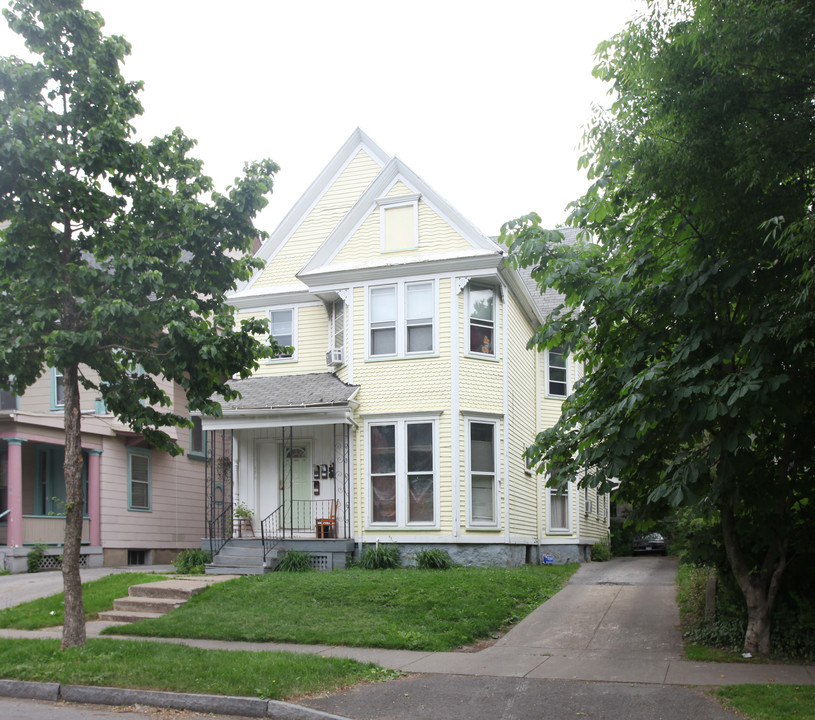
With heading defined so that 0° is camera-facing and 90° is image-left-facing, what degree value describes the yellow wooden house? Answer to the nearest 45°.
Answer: approximately 0°

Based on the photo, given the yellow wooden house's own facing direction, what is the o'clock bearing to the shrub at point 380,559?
The shrub is roughly at 12 o'clock from the yellow wooden house.

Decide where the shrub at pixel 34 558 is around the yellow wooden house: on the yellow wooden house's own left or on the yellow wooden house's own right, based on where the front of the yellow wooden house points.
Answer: on the yellow wooden house's own right
